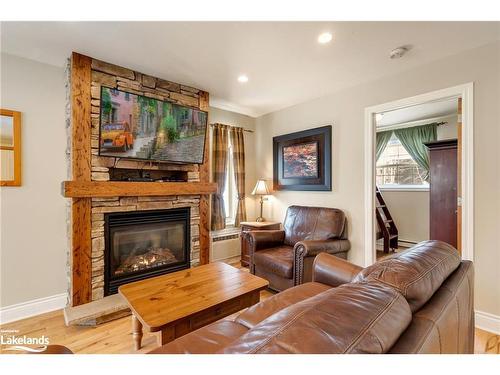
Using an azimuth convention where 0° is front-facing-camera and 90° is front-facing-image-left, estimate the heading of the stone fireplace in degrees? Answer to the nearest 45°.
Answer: approximately 315°

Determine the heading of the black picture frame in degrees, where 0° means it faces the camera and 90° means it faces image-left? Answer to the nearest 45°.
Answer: approximately 45°

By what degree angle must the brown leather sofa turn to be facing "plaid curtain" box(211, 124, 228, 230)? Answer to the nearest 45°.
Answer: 0° — it already faces it

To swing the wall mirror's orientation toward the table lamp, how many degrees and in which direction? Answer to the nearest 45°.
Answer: approximately 45° to its left

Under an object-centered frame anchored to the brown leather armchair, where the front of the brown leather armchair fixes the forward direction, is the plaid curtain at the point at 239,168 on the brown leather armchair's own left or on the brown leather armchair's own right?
on the brown leather armchair's own right

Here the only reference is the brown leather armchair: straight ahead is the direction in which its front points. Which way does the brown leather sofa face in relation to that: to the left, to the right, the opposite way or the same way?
to the right
